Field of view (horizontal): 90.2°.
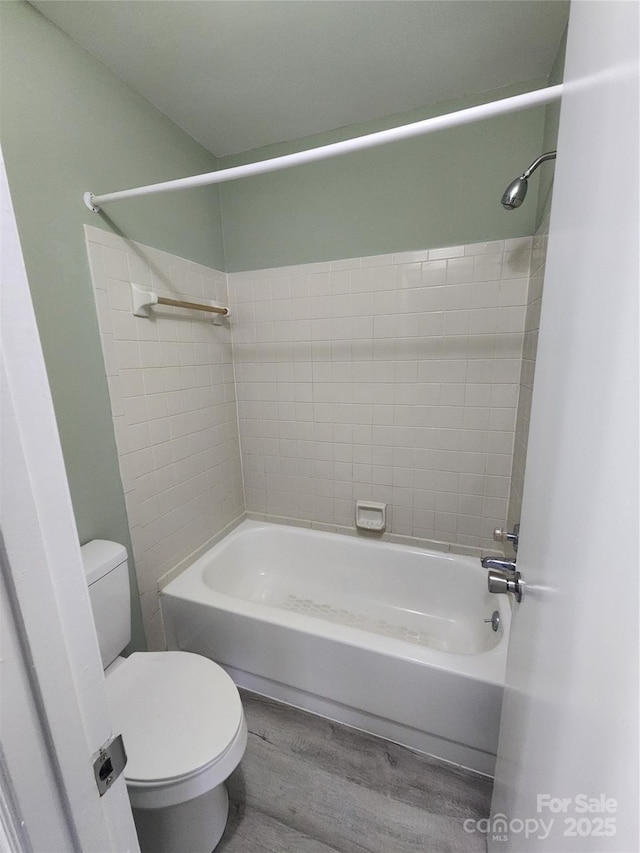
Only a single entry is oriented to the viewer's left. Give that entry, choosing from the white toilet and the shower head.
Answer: the shower head

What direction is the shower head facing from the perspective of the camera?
to the viewer's left

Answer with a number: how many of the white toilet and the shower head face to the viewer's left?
1

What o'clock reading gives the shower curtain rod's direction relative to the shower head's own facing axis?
The shower curtain rod is roughly at 10 o'clock from the shower head.

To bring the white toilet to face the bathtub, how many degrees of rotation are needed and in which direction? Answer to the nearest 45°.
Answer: approximately 45° to its left

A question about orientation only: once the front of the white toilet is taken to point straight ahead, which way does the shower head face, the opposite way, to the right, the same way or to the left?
the opposite way
